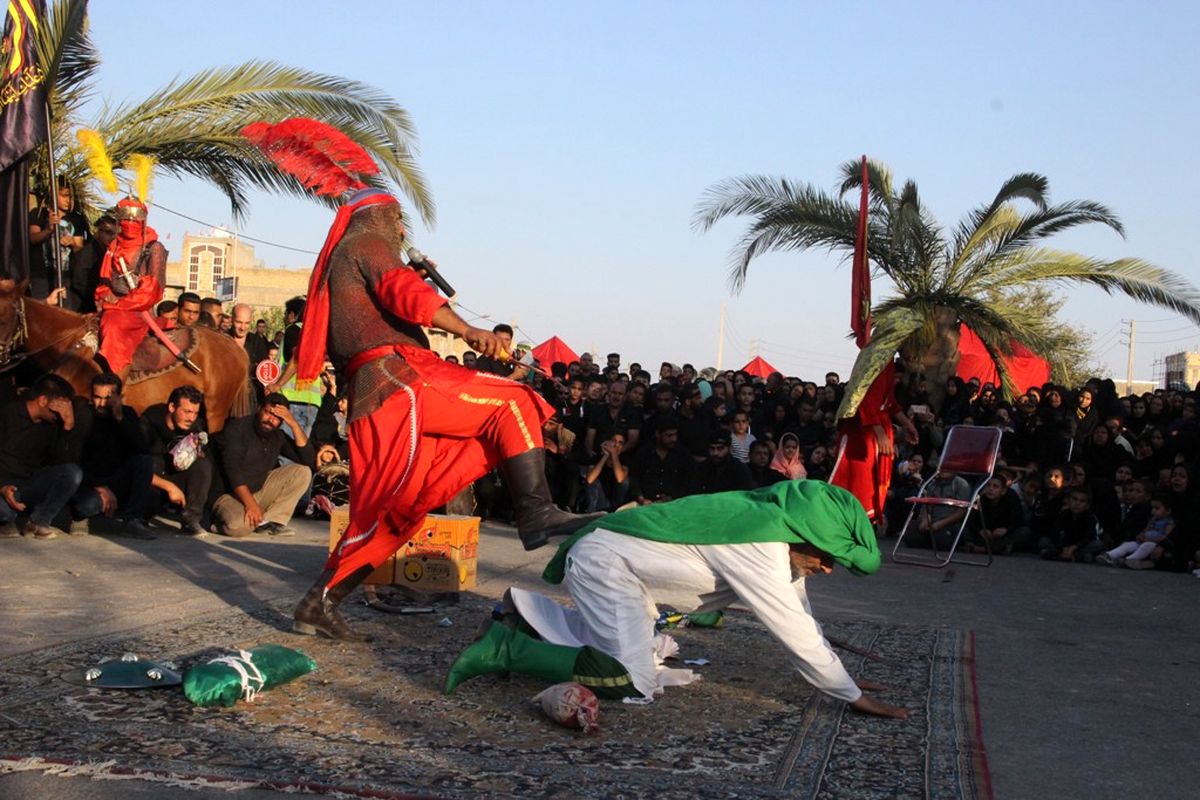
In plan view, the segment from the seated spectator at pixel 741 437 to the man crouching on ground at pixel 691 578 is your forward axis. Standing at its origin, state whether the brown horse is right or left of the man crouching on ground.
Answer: right

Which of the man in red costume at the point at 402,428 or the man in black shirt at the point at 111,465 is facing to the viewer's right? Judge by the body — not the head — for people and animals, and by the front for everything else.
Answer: the man in red costume

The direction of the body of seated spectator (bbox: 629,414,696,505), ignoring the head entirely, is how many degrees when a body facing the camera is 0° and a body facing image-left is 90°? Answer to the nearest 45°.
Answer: approximately 0°

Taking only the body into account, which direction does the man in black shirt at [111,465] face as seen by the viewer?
toward the camera

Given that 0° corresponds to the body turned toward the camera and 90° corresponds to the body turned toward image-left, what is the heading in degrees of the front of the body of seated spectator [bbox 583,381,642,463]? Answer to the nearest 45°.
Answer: approximately 0°

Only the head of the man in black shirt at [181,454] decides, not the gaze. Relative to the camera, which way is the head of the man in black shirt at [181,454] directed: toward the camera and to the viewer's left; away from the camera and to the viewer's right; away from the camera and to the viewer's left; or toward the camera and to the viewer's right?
toward the camera and to the viewer's right

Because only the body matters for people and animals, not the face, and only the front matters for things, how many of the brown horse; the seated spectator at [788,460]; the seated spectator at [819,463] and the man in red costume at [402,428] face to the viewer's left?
1

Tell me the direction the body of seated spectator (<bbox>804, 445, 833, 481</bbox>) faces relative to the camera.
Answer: toward the camera

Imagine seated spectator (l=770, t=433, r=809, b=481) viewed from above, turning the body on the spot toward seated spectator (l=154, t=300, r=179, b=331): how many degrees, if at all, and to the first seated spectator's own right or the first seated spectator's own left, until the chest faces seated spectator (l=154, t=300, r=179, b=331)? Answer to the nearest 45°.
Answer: approximately 90° to the first seated spectator's own right

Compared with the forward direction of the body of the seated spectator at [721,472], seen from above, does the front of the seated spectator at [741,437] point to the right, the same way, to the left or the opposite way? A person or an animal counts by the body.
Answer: the same way

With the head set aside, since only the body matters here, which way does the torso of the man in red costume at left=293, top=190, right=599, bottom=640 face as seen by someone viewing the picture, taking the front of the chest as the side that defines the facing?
to the viewer's right

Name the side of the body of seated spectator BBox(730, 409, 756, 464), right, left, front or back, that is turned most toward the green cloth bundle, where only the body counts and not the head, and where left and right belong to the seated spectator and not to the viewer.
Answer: front

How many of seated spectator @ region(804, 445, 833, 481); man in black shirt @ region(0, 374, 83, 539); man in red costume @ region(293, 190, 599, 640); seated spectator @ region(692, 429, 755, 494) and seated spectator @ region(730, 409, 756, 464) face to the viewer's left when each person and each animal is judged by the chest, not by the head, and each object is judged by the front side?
0

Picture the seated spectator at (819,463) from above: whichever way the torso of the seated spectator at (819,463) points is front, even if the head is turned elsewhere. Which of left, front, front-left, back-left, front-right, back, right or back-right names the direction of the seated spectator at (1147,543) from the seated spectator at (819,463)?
front-left

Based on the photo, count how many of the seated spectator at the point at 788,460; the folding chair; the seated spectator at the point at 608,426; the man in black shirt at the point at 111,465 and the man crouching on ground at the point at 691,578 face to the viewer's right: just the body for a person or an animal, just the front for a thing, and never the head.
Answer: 1

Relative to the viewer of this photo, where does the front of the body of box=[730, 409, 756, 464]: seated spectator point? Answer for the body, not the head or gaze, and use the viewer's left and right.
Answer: facing the viewer

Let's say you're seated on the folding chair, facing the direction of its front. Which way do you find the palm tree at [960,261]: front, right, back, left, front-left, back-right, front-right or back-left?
back-right

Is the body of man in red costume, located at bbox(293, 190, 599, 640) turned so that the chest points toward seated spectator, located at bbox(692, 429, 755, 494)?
no

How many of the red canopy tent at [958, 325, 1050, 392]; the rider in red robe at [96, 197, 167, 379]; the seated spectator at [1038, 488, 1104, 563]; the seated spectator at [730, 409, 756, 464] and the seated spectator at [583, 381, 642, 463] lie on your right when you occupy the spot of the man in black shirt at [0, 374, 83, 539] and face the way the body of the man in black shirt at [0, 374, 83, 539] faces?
0

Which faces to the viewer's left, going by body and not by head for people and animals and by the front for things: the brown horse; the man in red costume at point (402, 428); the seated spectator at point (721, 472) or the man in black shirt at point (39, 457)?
the brown horse

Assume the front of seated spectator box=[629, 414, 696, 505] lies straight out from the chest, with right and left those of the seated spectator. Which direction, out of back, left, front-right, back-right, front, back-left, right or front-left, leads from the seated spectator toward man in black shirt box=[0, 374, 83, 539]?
front-right

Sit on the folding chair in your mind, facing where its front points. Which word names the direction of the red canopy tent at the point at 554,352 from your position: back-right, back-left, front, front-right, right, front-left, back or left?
right
